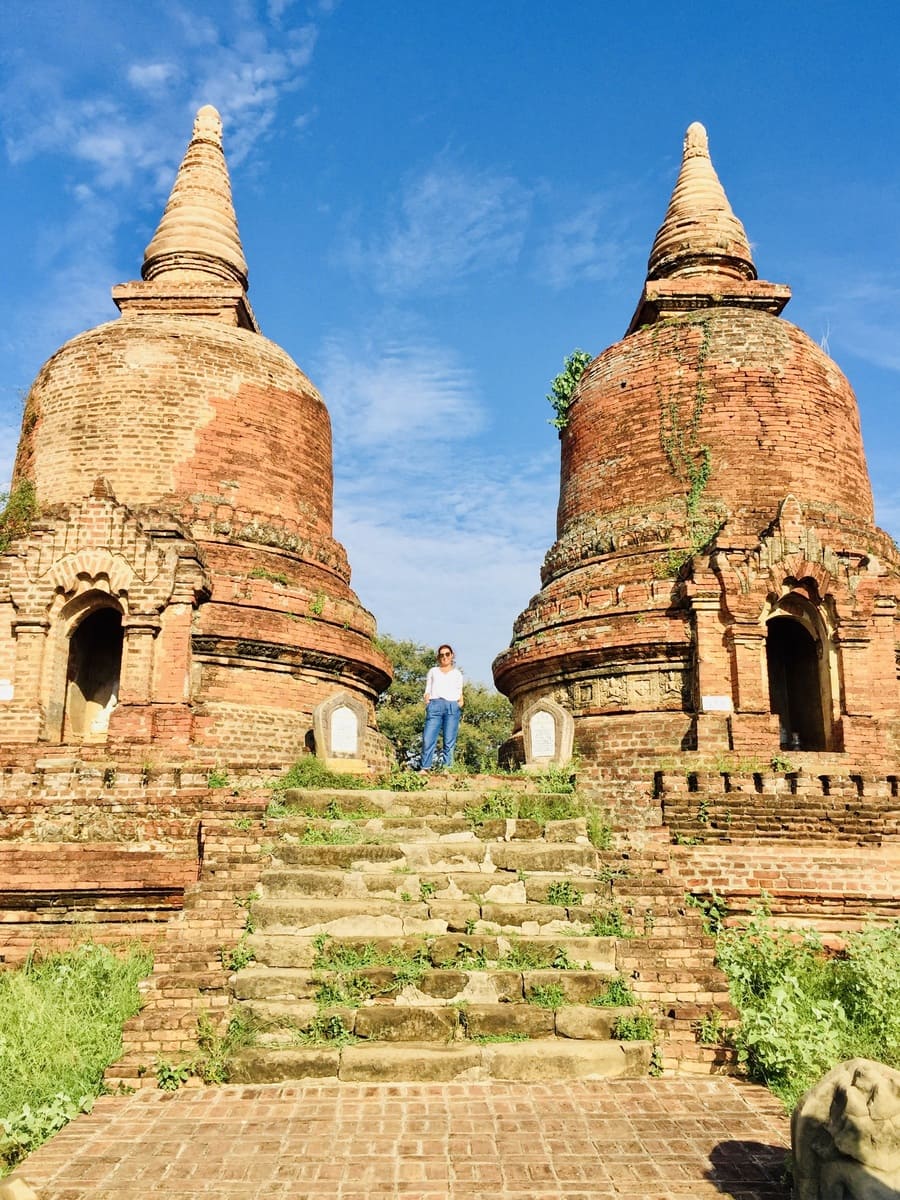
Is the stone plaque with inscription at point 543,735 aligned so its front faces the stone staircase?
yes

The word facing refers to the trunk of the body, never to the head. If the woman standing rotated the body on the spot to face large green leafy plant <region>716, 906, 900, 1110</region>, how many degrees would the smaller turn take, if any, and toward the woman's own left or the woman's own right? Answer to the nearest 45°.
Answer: approximately 45° to the woman's own left

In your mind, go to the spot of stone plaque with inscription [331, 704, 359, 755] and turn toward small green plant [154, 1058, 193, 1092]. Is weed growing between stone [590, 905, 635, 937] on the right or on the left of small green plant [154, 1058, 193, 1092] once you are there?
left

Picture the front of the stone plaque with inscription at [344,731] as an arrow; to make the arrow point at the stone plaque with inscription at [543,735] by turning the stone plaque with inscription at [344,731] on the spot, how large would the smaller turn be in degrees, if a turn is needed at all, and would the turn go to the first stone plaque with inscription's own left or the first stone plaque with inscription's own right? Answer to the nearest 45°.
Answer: approximately 90° to the first stone plaque with inscription's own left

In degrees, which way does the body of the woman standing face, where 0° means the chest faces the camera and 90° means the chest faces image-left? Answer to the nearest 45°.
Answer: approximately 0°

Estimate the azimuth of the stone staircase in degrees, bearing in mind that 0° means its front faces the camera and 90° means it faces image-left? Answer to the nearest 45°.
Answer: approximately 0°

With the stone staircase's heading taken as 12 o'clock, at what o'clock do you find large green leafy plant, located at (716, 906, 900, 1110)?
The large green leafy plant is roughly at 9 o'clock from the stone staircase.

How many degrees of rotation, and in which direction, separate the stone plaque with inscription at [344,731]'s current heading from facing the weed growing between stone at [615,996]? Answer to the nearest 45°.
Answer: approximately 45° to its left
